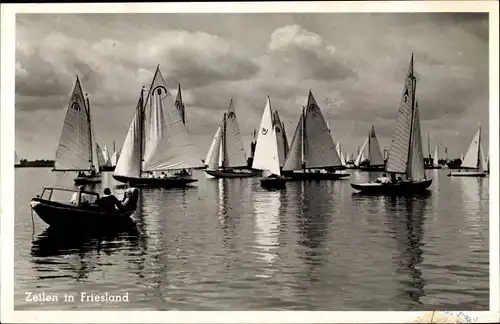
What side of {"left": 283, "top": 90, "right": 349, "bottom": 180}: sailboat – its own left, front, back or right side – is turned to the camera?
left

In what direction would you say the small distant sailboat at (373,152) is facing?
to the viewer's left

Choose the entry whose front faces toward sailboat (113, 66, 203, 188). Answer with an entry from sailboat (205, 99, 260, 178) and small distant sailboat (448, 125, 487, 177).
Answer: sailboat (205, 99, 260, 178)

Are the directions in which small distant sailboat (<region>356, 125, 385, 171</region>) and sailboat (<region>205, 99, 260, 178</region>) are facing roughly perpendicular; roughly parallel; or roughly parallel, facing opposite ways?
roughly parallel

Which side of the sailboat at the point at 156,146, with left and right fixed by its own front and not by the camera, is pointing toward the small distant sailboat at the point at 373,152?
right

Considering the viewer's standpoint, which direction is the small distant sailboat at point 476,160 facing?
facing to the right of the viewer

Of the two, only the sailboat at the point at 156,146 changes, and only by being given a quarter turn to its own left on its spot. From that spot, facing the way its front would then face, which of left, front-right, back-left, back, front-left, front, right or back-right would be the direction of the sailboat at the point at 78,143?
right

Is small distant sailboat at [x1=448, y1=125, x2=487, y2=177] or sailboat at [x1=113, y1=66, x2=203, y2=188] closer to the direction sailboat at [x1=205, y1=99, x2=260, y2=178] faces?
the sailboat

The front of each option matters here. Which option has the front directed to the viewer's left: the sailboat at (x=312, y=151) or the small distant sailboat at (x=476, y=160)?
the sailboat

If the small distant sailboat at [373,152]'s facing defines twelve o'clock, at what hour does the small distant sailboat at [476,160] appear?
the small distant sailboat at [476,160] is roughly at 6 o'clock from the small distant sailboat at [373,152].

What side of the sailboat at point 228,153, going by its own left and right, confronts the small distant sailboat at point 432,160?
back
